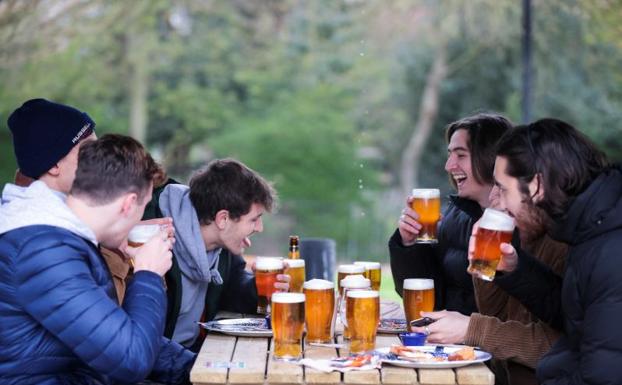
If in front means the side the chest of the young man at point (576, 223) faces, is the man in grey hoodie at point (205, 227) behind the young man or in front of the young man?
in front

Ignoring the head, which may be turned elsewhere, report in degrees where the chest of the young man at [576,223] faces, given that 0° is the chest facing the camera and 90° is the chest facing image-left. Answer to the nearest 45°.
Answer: approximately 90°

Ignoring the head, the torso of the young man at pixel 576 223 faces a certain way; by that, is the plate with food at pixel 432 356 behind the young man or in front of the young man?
in front

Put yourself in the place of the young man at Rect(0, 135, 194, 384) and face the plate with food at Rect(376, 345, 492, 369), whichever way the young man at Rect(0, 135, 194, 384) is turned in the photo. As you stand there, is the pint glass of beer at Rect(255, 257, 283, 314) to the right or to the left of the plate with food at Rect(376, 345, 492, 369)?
left

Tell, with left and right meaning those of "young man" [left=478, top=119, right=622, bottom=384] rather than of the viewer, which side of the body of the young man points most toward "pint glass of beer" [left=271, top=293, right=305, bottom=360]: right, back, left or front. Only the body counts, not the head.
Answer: front

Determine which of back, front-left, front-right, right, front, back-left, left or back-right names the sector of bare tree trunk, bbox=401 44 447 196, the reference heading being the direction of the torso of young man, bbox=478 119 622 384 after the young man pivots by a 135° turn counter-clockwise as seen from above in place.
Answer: back-left

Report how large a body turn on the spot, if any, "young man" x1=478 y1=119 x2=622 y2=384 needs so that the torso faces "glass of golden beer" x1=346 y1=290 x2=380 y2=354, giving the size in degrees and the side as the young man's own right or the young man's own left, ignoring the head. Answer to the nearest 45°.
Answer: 0° — they already face it

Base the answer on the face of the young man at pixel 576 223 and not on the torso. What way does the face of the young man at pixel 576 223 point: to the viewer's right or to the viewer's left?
to the viewer's left

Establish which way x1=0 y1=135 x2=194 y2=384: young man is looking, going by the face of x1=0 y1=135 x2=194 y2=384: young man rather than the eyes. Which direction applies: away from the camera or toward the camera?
away from the camera

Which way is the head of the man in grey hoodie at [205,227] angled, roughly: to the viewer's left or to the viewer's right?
to the viewer's right
